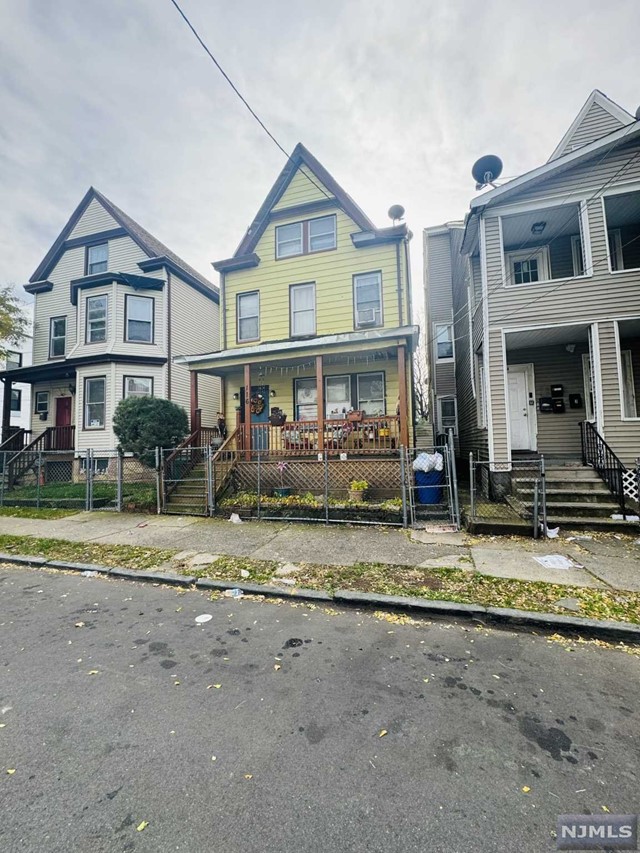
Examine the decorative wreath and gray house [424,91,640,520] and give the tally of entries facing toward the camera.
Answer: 2

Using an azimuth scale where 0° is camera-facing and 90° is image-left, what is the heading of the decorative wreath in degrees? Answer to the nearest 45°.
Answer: approximately 0°

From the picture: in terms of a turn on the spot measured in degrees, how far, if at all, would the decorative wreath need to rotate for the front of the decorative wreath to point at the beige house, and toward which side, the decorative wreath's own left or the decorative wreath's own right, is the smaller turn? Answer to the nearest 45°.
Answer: approximately 135° to the decorative wreath's own right

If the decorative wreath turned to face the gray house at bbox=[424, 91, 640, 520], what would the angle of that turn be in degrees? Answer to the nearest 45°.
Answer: approximately 45° to its left

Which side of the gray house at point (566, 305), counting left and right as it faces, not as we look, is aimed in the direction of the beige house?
right

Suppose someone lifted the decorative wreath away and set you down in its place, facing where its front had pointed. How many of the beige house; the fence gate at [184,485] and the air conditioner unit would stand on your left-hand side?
1

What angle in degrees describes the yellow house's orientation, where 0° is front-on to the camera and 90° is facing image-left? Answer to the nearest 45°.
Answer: approximately 0°

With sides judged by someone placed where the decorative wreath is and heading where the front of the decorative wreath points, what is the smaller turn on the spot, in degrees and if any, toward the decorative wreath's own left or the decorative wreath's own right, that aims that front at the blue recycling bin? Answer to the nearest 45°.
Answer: approximately 45° to the decorative wreath's own left
